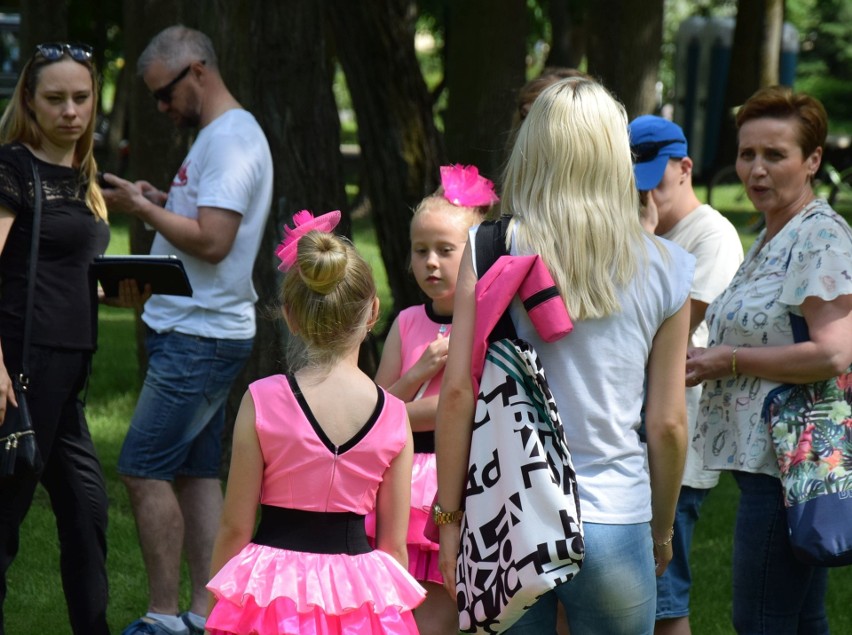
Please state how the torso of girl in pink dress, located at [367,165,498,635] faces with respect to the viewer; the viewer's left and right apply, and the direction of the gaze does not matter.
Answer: facing the viewer

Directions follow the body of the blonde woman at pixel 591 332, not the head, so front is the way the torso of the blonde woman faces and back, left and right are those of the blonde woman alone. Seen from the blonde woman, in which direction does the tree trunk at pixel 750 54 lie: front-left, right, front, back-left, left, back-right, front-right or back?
front

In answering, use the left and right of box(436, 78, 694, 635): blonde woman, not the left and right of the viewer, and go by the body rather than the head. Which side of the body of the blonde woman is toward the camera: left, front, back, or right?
back

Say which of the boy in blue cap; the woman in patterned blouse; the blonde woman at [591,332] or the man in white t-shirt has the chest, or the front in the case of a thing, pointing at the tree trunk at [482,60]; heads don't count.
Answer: the blonde woman

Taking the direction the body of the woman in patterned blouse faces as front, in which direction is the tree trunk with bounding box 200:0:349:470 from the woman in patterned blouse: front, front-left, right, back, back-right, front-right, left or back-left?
right

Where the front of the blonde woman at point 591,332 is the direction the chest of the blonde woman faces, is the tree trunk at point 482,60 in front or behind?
in front

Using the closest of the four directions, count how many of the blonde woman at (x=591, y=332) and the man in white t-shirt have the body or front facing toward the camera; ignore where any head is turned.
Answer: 0

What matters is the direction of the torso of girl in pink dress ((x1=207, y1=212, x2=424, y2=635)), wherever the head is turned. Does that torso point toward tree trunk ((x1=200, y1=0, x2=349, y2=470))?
yes

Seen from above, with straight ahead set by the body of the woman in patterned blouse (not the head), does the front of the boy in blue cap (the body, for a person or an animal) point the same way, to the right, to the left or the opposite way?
the same way

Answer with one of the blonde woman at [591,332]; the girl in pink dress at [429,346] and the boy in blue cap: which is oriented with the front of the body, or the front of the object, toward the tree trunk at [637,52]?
the blonde woman

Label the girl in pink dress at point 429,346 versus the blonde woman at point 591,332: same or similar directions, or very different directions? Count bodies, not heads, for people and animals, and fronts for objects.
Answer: very different directions

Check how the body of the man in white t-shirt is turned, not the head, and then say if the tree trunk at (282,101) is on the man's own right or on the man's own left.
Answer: on the man's own right

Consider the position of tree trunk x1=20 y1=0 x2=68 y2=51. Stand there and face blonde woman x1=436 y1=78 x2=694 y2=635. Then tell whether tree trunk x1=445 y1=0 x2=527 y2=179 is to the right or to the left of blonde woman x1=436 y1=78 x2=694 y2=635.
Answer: left

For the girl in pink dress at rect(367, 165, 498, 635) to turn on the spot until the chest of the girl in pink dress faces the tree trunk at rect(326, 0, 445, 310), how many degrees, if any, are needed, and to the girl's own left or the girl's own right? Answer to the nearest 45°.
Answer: approximately 180°

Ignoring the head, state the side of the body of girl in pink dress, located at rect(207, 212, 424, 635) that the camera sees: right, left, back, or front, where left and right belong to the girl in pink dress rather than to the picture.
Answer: back

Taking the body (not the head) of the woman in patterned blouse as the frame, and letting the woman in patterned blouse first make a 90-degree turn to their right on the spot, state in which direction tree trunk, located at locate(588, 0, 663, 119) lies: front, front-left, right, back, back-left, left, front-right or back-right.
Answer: front-right

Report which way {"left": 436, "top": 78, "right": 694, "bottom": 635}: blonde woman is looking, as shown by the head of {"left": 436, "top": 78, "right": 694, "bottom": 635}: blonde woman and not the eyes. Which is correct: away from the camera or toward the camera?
away from the camera

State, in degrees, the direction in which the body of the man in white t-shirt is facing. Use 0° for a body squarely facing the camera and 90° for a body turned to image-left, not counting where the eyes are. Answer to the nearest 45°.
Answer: approximately 90°

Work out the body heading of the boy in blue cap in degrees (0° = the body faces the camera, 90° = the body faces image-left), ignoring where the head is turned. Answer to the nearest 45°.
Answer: approximately 45°

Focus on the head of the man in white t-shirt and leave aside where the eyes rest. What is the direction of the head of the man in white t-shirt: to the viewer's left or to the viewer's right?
to the viewer's left

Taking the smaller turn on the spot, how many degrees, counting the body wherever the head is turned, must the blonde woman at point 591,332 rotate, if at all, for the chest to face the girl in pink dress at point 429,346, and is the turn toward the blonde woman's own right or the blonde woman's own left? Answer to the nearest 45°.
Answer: approximately 45° to the blonde woman's own left
